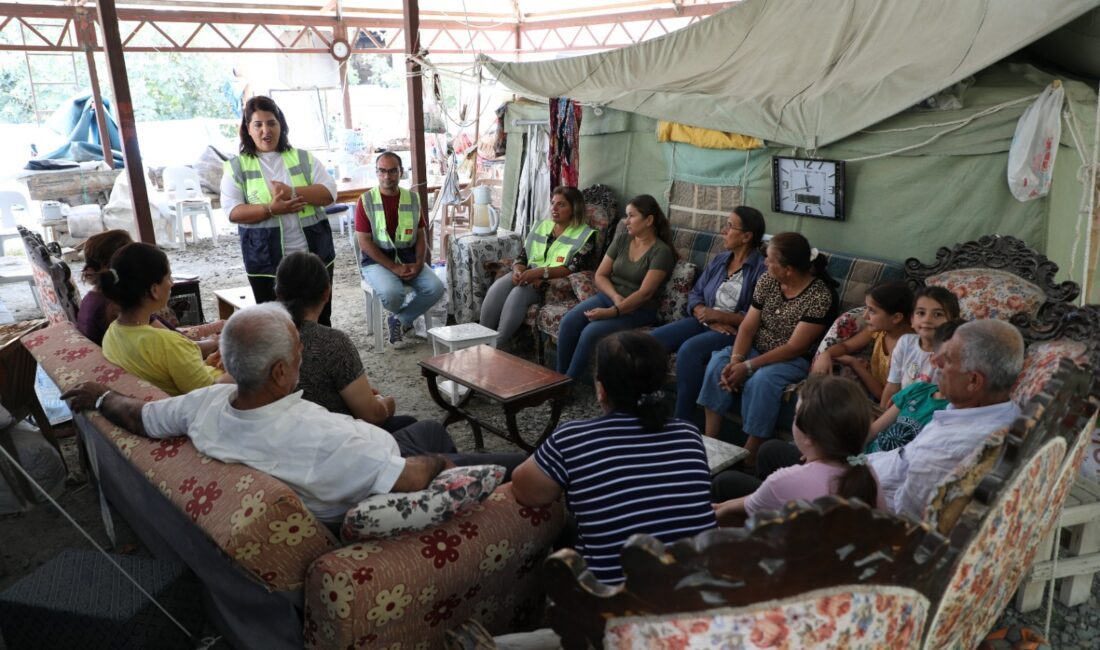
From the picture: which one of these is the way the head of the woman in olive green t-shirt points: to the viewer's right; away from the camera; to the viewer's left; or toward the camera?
to the viewer's left

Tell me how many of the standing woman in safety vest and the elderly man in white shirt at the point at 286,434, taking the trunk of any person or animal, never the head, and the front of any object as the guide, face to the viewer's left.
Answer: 0

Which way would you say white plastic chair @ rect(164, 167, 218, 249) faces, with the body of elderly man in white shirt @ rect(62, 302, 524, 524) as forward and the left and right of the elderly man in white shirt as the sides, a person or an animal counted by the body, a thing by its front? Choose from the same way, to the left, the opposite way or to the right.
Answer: to the right

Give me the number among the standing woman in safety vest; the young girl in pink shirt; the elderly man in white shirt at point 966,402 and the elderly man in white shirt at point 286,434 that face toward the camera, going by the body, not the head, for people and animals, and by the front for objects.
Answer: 1

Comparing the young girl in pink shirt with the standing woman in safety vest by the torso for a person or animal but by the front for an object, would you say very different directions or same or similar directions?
very different directions

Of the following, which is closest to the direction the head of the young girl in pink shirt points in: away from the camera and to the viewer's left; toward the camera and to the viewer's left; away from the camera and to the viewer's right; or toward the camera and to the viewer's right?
away from the camera and to the viewer's left

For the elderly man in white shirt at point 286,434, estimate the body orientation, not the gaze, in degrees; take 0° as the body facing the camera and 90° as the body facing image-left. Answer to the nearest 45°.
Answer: approximately 225°

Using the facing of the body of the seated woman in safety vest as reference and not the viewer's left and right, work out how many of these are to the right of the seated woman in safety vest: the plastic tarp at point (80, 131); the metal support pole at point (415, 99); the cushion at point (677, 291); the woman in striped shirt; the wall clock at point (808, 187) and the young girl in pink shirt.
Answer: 2

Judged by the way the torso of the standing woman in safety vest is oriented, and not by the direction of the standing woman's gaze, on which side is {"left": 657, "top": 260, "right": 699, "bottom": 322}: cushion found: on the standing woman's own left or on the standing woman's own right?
on the standing woman's own left

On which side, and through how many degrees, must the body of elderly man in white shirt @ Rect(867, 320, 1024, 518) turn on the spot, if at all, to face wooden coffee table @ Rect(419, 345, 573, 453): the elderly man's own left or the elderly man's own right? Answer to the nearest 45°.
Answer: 0° — they already face it

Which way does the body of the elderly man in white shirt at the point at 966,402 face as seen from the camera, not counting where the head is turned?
to the viewer's left

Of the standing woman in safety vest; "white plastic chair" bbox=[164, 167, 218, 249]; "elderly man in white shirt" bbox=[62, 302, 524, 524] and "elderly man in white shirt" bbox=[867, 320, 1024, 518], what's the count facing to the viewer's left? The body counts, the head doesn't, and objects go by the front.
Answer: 1

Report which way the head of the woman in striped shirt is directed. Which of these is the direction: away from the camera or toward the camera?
away from the camera
